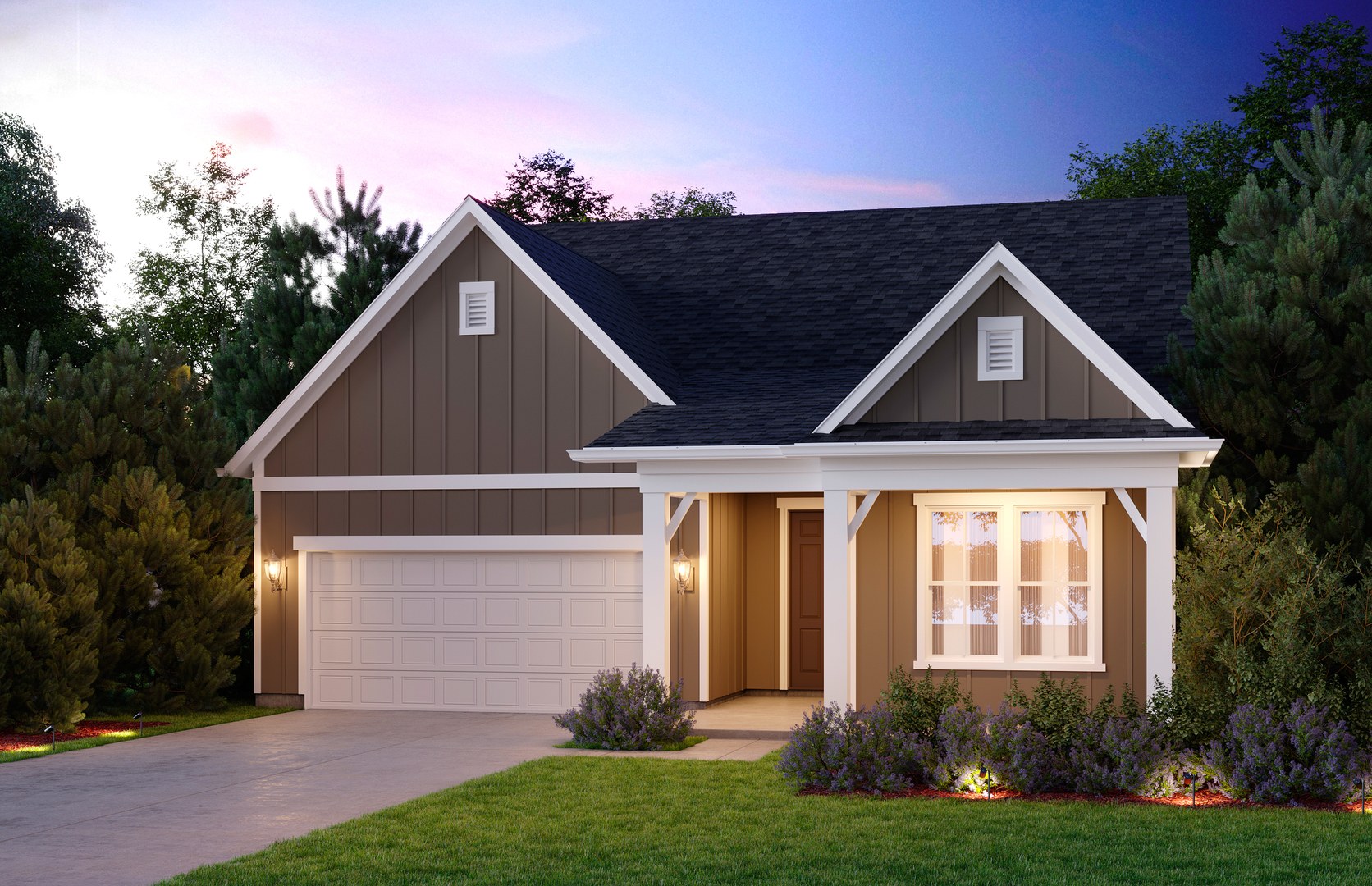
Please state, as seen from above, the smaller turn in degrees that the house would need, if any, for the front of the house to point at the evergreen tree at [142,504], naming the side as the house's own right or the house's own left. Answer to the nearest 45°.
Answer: approximately 90° to the house's own right

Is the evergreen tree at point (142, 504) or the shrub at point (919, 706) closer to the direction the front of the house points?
the shrub

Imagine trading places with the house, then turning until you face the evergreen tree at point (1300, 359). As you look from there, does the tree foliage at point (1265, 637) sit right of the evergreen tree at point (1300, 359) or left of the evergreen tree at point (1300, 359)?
right

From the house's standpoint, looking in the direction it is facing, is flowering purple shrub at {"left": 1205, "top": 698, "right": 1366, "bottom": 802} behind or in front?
in front

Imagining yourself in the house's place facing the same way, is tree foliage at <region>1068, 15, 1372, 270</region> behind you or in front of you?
behind

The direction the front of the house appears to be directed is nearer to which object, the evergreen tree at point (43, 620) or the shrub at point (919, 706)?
the shrub

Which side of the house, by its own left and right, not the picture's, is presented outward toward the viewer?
front

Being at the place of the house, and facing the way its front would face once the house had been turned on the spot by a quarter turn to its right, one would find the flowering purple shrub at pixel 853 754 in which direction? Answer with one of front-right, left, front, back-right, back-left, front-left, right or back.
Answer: left

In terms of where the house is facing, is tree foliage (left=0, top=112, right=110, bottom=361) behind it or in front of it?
behind

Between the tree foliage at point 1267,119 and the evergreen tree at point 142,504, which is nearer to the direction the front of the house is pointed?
the evergreen tree

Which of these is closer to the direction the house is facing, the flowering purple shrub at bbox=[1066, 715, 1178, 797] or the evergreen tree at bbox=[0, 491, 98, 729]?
the flowering purple shrub

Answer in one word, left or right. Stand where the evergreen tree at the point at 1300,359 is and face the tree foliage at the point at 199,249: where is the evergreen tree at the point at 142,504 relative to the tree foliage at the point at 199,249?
left

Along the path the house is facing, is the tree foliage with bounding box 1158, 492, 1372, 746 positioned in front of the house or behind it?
in front
